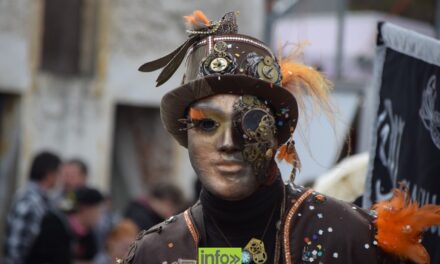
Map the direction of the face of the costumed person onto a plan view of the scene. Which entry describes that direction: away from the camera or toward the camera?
toward the camera

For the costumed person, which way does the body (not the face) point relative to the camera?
toward the camera

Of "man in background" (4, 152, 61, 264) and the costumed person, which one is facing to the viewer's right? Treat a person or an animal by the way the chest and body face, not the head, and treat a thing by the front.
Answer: the man in background

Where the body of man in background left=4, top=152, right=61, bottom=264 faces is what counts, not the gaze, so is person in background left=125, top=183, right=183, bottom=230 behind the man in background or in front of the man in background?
in front

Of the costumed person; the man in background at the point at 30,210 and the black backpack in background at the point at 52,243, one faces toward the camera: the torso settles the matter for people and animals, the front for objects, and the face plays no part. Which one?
the costumed person

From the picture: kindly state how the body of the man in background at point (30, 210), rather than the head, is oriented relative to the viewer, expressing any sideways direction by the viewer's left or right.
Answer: facing to the right of the viewer
